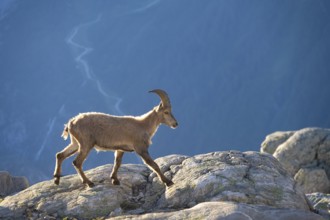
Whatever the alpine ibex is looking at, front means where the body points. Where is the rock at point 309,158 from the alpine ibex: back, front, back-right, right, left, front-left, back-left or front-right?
front-left

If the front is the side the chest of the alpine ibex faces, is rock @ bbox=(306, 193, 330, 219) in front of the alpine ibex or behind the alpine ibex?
in front

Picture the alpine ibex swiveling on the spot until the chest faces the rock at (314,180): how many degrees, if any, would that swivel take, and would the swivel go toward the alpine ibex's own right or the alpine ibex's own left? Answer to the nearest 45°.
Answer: approximately 45° to the alpine ibex's own left

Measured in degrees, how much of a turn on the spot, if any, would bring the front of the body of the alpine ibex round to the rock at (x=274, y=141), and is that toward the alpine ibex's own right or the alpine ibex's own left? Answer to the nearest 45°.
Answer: approximately 45° to the alpine ibex's own left

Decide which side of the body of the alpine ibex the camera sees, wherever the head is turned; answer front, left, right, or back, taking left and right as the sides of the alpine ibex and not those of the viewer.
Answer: right
